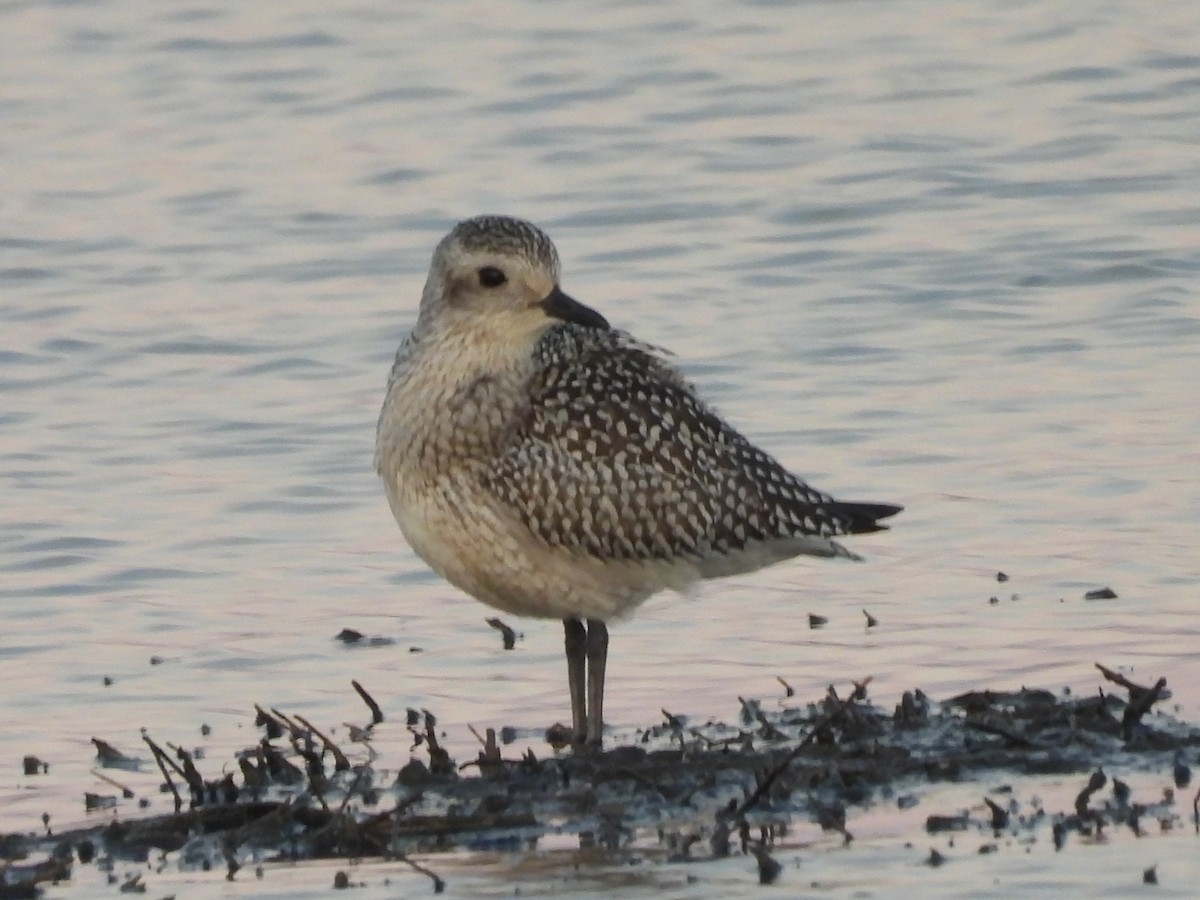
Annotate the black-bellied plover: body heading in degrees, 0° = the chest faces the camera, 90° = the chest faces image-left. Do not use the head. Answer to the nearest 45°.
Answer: approximately 90°
